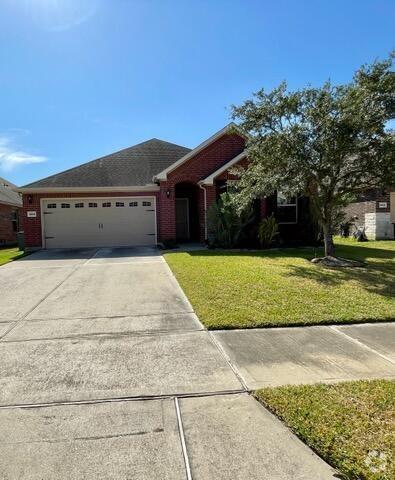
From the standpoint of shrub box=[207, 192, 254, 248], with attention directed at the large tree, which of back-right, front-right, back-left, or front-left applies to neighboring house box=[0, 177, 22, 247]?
back-right

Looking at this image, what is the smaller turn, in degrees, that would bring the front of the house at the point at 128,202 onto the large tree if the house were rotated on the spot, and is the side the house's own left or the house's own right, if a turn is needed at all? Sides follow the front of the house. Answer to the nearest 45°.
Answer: approximately 45° to the house's own left

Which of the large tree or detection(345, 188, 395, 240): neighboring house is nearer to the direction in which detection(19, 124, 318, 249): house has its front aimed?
the large tree

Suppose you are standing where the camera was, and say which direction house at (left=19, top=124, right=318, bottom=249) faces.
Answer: facing the viewer

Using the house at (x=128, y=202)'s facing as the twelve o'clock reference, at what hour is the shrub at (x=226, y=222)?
The shrub is roughly at 10 o'clock from the house.

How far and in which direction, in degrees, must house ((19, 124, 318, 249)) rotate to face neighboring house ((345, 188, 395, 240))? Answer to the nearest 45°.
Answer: approximately 90° to its left

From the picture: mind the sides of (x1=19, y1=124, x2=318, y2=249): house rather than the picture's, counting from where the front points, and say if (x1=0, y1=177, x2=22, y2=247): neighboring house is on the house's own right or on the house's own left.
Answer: on the house's own right

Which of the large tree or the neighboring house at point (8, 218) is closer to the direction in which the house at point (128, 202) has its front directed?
the large tree
